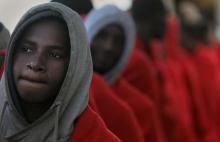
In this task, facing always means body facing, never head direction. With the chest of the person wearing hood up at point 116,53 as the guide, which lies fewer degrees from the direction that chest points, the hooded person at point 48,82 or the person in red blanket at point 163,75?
the hooded person

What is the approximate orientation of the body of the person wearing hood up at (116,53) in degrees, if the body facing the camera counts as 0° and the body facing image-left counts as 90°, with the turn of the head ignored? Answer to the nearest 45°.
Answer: approximately 45°

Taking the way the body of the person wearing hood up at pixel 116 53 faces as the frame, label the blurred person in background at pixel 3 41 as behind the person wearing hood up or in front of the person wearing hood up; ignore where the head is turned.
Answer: in front

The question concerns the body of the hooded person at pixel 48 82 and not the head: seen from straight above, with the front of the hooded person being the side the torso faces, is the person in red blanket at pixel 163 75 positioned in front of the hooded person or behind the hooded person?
behind

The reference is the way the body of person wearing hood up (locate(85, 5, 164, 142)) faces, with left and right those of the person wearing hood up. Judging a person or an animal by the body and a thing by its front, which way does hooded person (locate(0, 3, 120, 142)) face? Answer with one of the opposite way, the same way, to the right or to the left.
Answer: the same way

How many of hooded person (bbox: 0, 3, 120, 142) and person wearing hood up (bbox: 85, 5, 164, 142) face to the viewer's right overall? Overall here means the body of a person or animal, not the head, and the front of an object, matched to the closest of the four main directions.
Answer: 0
